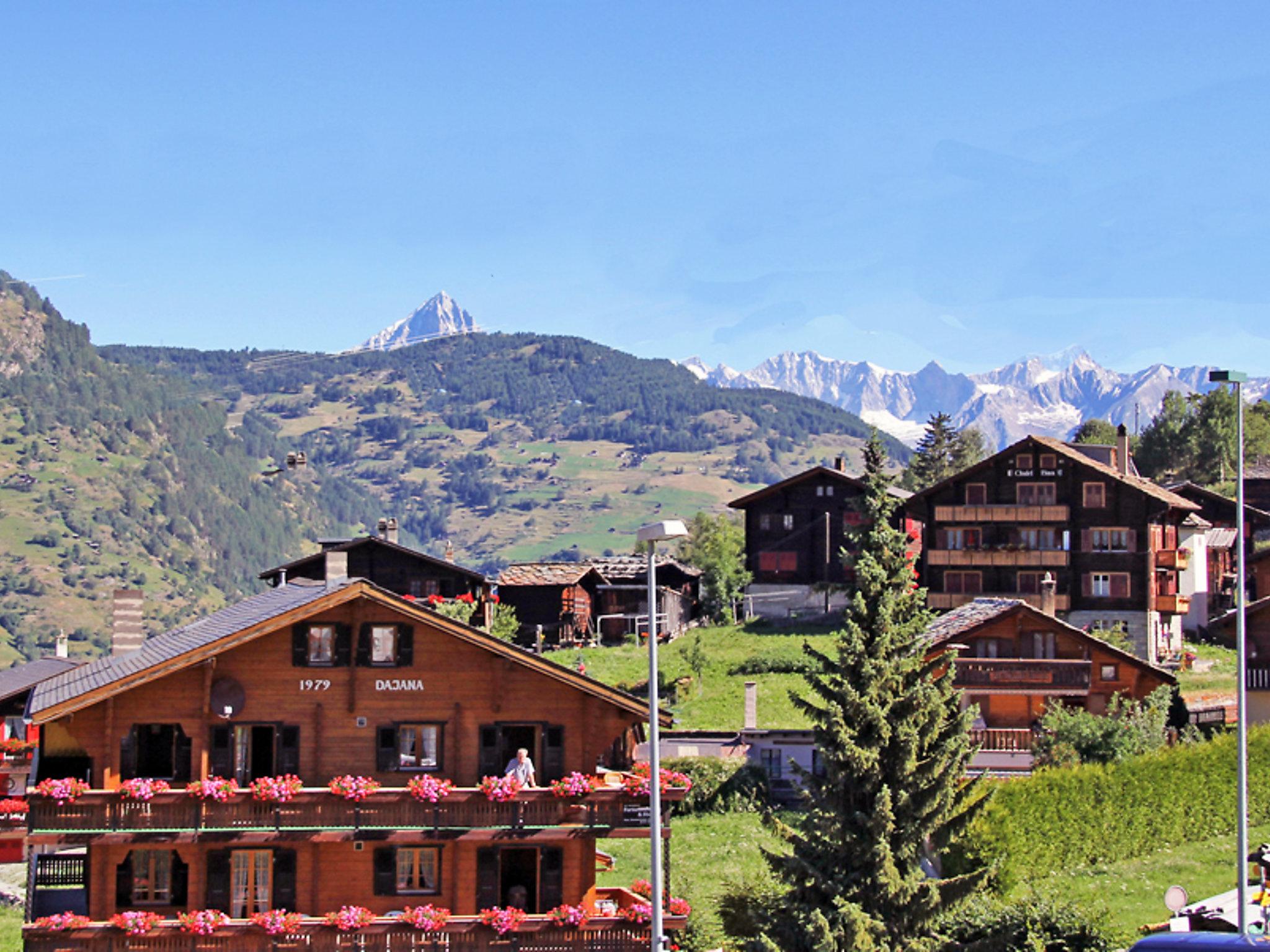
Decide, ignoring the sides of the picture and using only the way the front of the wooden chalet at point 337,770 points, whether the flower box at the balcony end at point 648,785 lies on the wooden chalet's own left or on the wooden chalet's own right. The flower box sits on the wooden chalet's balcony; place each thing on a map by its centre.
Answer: on the wooden chalet's own left

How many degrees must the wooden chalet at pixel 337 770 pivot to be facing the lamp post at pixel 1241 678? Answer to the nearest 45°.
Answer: approximately 45° to its left

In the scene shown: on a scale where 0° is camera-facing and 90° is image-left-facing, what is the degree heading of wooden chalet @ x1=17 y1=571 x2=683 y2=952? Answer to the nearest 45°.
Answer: approximately 0°

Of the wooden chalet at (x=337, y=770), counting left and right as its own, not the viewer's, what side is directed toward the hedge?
left
